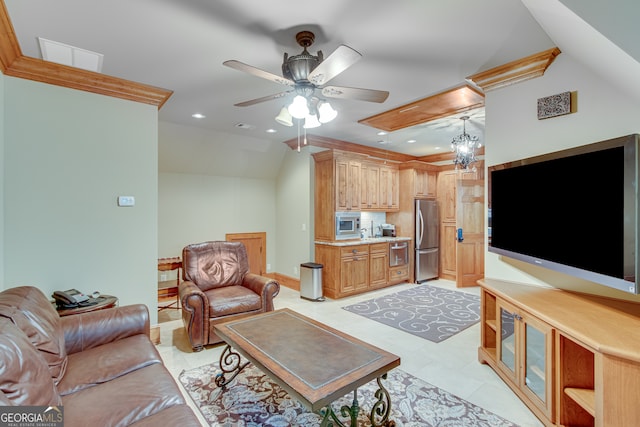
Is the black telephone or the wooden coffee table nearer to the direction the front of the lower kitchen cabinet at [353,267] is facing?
the wooden coffee table

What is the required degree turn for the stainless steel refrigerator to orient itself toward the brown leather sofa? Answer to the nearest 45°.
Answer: approximately 45° to its right

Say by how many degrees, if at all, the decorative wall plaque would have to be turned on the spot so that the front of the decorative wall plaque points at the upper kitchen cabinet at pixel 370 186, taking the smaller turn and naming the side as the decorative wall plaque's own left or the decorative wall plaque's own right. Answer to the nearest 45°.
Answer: approximately 90° to the decorative wall plaque's own right

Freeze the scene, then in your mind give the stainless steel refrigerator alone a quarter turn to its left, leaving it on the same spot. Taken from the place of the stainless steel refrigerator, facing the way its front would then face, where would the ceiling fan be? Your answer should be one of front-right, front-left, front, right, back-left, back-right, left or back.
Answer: back-right

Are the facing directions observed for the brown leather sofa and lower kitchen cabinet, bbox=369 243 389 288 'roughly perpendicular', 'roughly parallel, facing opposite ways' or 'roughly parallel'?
roughly perpendicular

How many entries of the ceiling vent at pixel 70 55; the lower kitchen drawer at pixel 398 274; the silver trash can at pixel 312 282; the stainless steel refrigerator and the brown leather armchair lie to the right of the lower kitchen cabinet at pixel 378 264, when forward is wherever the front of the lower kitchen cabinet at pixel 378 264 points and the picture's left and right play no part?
3

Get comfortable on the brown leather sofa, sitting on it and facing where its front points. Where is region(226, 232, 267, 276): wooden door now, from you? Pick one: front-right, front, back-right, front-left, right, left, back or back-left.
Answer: front-left

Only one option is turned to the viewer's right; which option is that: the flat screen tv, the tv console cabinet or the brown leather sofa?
the brown leather sofa

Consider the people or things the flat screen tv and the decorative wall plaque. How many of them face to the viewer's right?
0

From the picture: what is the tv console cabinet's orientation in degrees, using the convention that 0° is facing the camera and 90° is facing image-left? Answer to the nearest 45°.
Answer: approximately 45°
